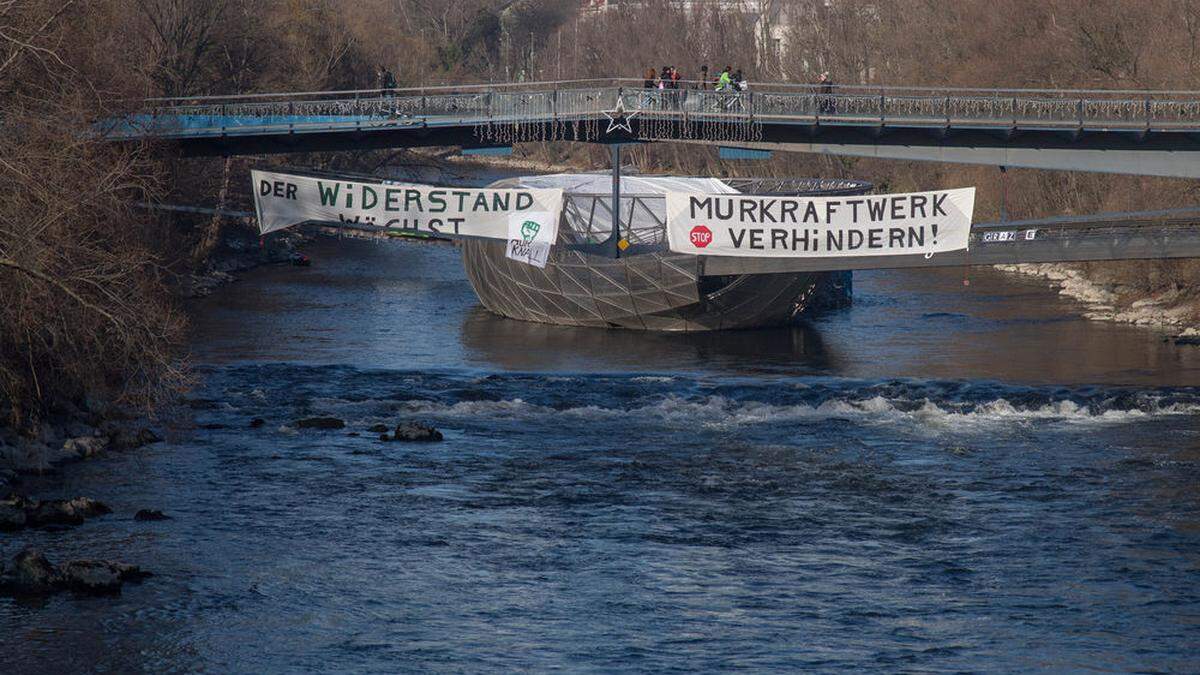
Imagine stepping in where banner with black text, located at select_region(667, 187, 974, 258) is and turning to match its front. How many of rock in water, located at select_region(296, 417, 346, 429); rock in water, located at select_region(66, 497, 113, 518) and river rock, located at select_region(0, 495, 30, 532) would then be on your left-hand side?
0

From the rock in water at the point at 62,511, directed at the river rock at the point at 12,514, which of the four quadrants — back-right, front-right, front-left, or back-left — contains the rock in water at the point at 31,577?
front-left

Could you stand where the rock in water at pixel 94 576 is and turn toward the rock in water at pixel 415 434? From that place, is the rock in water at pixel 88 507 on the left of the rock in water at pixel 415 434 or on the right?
left

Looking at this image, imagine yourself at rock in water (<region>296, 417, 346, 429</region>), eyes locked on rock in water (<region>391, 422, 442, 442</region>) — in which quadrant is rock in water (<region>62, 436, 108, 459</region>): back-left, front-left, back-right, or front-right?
back-right

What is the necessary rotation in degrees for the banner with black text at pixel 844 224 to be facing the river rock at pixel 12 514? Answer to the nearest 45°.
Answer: approximately 45° to its right

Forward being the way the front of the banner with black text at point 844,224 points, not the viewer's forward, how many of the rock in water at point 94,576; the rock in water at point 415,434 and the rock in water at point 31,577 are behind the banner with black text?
0

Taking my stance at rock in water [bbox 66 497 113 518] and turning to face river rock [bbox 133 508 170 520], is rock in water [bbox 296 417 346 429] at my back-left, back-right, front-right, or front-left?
front-left

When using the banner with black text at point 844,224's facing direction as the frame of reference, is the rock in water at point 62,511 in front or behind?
in front

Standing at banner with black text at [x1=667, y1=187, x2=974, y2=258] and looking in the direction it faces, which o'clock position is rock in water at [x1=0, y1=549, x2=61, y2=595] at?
The rock in water is roughly at 1 o'clock from the banner with black text.

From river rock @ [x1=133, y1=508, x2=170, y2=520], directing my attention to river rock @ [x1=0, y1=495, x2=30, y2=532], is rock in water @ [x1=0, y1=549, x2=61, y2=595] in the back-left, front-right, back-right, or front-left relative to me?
front-left

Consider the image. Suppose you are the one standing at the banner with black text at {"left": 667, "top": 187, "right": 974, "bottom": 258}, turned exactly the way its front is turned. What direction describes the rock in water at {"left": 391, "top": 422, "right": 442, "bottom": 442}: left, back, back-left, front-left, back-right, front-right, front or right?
front-right

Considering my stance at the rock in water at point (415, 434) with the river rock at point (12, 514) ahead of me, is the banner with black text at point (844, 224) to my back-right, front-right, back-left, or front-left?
back-right

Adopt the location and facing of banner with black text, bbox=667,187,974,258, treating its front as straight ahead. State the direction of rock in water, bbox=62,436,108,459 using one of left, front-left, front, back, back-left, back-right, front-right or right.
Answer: front-right

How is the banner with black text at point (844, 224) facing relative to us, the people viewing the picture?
facing the viewer

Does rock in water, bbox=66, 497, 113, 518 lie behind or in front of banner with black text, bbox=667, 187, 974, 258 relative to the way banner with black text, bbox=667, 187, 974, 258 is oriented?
in front

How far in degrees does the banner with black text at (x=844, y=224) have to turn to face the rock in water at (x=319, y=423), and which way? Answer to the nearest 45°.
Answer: approximately 45° to its right
